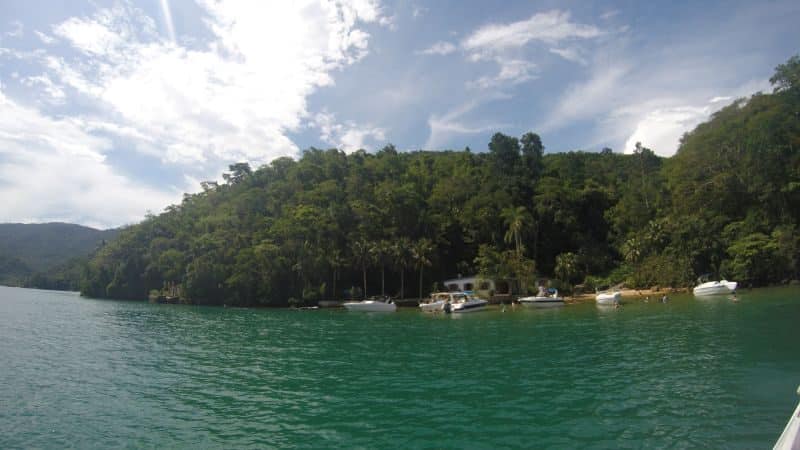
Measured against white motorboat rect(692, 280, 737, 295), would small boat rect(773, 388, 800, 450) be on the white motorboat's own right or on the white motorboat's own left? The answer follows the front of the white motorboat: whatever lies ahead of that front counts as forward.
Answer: on the white motorboat's own left

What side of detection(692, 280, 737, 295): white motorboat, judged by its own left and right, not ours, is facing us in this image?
left

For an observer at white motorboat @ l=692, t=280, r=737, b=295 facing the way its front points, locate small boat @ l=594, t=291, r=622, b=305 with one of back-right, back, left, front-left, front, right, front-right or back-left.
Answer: front-left

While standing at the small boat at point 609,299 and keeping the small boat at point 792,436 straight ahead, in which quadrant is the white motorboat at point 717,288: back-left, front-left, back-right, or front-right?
back-left

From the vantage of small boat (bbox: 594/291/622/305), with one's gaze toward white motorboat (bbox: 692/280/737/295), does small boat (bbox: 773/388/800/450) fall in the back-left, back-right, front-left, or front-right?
back-right
